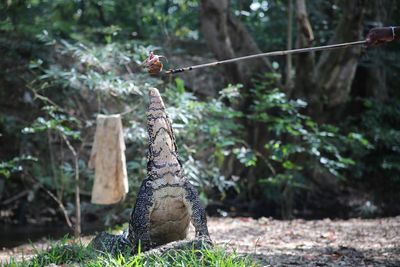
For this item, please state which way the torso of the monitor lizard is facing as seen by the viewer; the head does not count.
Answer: toward the camera

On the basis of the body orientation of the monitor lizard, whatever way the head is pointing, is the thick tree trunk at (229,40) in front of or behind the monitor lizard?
behind
